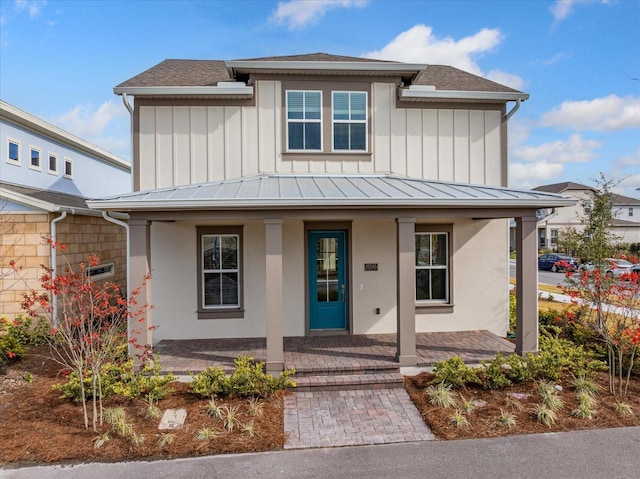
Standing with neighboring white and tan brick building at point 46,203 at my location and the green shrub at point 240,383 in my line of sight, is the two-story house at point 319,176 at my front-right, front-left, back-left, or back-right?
front-left

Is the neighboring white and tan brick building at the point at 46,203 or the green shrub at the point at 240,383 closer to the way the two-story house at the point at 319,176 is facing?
the green shrub

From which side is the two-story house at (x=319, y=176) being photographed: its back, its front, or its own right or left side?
front

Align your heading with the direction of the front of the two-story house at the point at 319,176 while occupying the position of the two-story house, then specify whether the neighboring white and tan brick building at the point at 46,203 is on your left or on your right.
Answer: on your right

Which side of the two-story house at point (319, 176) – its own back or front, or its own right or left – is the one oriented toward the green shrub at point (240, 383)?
front
